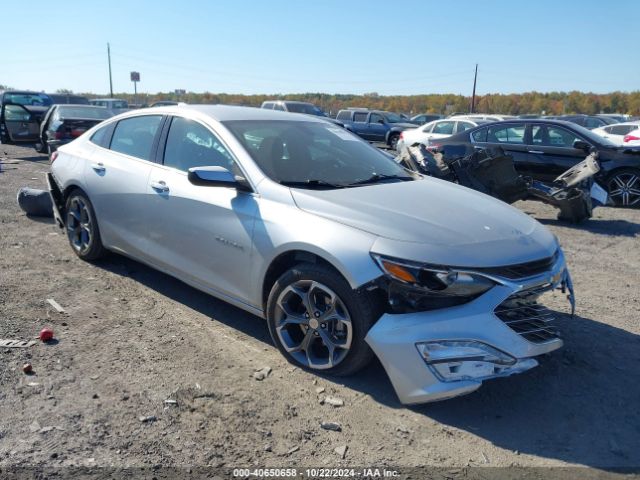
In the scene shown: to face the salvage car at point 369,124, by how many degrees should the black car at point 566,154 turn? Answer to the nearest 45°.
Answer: approximately 135° to its left

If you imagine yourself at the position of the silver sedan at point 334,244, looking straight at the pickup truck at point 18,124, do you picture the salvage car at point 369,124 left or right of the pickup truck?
right

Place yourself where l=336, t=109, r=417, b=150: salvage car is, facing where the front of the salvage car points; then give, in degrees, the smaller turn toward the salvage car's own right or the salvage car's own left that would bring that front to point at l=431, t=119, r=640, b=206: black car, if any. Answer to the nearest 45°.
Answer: approximately 45° to the salvage car's own right

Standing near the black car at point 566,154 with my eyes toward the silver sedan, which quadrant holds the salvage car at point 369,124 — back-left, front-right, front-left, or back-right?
back-right

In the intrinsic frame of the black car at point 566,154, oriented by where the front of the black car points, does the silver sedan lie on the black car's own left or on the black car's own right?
on the black car's own right

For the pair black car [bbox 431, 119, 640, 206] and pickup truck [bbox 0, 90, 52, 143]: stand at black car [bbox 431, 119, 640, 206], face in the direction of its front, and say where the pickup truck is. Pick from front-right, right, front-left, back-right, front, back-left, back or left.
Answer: back

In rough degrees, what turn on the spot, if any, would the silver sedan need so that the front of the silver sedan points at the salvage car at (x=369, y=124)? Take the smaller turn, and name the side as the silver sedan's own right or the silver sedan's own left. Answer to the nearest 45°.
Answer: approximately 135° to the silver sedan's own left

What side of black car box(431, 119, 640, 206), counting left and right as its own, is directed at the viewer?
right
